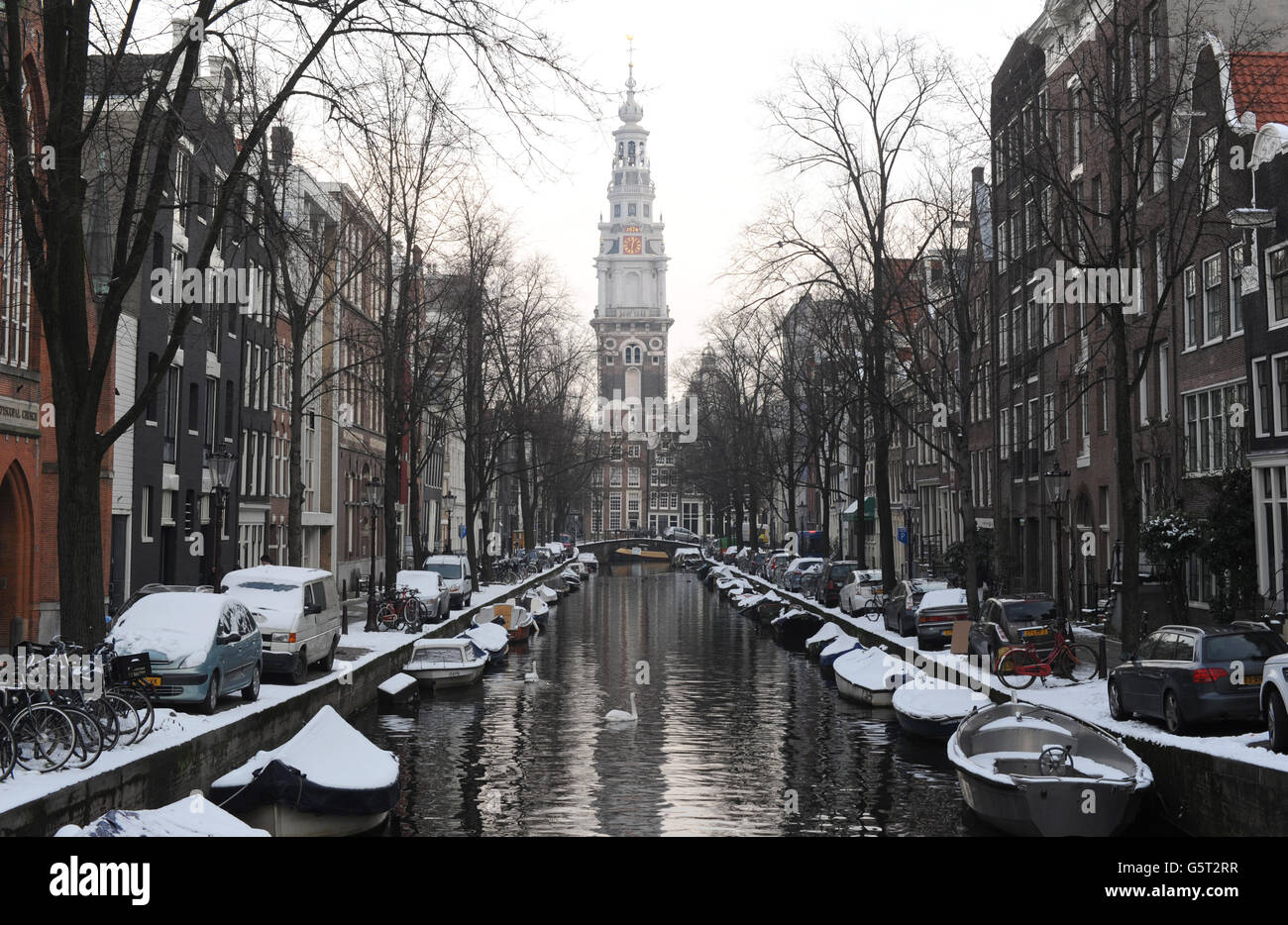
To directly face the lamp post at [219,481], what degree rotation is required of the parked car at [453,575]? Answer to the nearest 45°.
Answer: approximately 45° to its left

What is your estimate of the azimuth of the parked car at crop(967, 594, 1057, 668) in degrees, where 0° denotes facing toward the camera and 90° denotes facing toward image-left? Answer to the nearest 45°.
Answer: approximately 135°

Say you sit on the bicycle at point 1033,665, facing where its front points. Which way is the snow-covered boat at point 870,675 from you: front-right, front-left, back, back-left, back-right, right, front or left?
back-left

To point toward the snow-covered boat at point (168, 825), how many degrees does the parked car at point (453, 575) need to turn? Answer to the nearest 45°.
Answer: approximately 45° to its left

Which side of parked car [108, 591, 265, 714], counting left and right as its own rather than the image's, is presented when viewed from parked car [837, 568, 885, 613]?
back

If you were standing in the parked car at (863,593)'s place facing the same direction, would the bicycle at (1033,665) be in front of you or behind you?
behind

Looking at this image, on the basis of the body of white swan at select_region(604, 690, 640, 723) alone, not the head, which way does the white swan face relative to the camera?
to the viewer's right

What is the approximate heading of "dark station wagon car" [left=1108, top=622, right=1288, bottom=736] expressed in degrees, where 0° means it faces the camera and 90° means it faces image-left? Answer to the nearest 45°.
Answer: approximately 135°

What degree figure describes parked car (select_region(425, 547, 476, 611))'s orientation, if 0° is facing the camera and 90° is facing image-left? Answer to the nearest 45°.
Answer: approximately 45°

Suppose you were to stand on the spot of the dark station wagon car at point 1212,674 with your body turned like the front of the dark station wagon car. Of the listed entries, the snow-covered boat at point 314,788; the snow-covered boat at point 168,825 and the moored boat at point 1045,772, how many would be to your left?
3

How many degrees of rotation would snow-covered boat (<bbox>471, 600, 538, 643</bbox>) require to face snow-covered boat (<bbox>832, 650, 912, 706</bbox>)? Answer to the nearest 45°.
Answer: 0° — it already faces it
